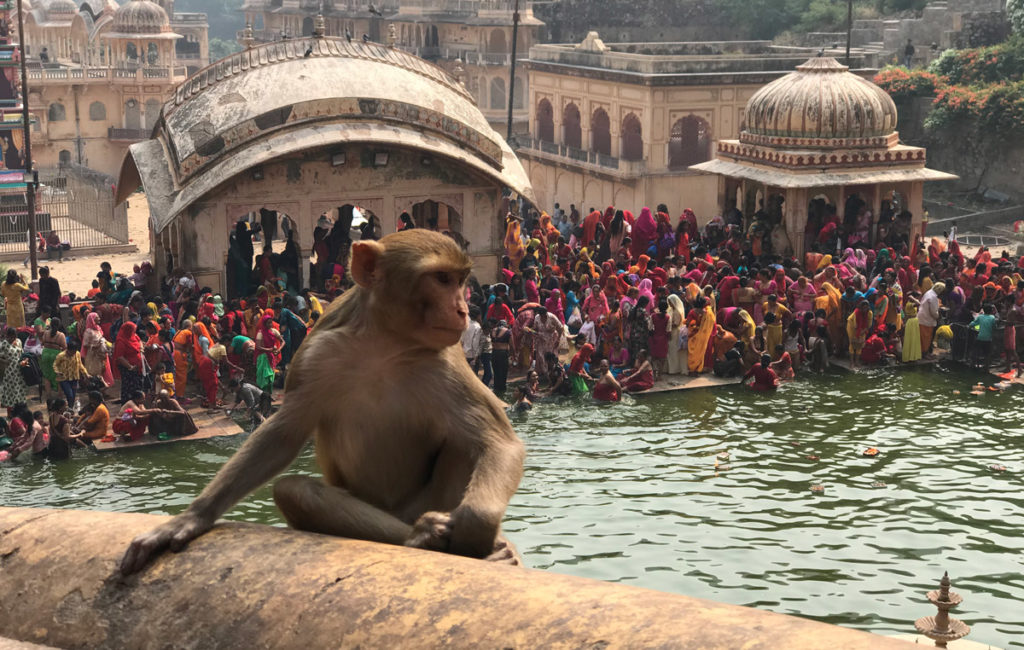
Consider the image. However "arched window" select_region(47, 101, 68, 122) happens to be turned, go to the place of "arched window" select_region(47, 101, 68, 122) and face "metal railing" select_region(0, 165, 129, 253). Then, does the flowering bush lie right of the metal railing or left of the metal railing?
left

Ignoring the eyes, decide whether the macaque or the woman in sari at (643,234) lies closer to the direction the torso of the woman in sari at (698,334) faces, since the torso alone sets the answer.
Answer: the macaque

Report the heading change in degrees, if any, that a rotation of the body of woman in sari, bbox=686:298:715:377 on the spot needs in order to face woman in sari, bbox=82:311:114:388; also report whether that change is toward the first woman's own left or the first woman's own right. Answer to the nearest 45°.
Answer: approximately 45° to the first woman's own right

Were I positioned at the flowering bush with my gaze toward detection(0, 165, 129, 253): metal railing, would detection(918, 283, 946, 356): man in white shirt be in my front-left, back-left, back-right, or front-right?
front-left

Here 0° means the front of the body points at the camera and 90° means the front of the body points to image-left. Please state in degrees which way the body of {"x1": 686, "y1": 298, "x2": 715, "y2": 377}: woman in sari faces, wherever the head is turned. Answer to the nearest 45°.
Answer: approximately 45°

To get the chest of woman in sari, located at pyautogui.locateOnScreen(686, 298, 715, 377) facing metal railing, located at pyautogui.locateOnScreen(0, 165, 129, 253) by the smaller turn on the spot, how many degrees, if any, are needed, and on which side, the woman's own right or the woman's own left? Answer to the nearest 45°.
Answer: approximately 90° to the woman's own right

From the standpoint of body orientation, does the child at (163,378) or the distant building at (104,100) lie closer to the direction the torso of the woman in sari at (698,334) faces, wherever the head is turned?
the child

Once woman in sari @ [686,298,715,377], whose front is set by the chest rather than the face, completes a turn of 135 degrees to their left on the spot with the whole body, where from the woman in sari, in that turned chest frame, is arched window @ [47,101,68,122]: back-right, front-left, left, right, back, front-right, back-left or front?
back-left

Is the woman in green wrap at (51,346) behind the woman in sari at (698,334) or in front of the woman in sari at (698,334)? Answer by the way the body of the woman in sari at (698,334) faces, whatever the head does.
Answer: in front

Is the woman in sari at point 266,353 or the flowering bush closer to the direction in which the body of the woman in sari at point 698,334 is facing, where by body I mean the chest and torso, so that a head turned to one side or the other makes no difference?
the woman in sari

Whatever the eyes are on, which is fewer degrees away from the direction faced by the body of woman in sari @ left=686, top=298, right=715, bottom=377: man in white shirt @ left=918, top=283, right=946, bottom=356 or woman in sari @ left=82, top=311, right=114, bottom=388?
the woman in sari

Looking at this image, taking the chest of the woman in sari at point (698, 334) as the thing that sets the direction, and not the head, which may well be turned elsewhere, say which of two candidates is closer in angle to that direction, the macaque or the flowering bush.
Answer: the macaque
